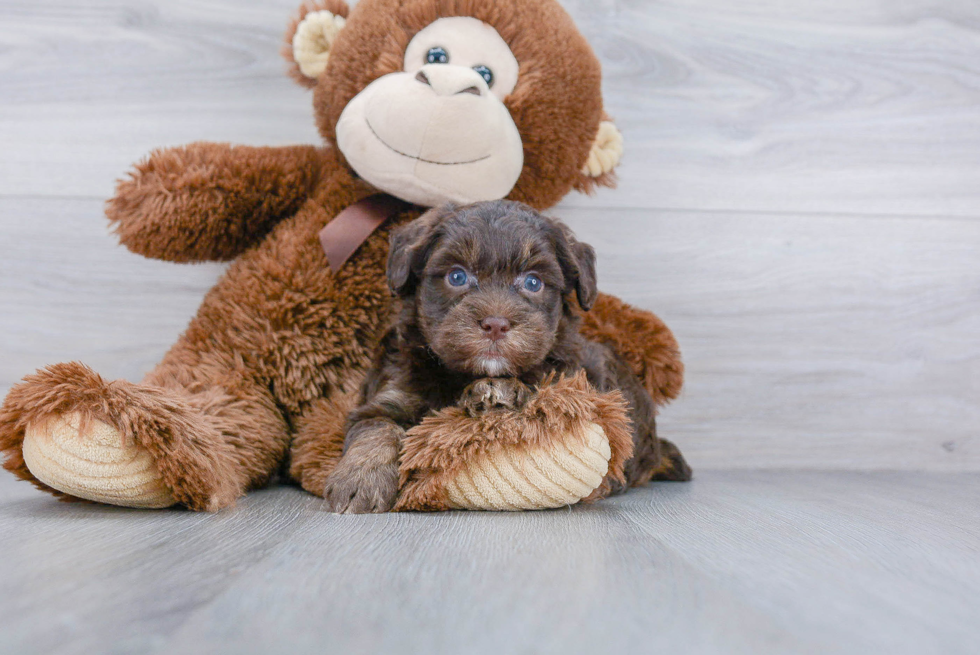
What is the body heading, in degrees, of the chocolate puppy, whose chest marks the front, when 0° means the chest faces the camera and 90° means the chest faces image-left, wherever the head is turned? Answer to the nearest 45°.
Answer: approximately 0°

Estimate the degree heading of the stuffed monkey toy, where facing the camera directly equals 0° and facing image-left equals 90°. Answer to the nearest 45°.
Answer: approximately 0°

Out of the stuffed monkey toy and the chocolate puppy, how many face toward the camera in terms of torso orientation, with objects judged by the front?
2
